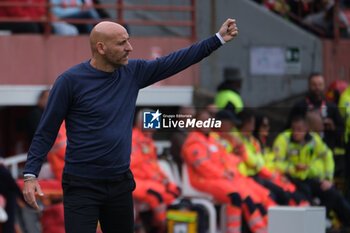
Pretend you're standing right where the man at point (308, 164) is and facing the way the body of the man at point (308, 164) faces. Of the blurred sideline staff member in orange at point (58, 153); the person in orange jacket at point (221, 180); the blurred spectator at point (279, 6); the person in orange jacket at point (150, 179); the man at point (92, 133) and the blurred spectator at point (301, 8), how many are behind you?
2

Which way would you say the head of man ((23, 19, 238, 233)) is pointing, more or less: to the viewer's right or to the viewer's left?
to the viewer's right

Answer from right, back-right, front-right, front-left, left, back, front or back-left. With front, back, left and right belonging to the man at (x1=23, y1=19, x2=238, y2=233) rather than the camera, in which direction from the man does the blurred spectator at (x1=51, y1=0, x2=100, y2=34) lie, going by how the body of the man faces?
back-left

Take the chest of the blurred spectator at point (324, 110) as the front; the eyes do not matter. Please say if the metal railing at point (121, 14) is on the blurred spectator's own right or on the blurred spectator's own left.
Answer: on the blurred spectator's own right

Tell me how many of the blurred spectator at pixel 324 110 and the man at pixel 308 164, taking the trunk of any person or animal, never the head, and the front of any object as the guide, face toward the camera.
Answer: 2

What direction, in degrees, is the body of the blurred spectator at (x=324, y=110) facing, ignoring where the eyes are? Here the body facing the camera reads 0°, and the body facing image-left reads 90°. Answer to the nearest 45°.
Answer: approximately 0°

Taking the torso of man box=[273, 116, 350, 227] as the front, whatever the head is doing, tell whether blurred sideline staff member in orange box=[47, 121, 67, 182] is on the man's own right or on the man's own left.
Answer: on the man's own right

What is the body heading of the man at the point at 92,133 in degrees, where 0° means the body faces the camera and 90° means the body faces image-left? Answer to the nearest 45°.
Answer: approximately 315°
